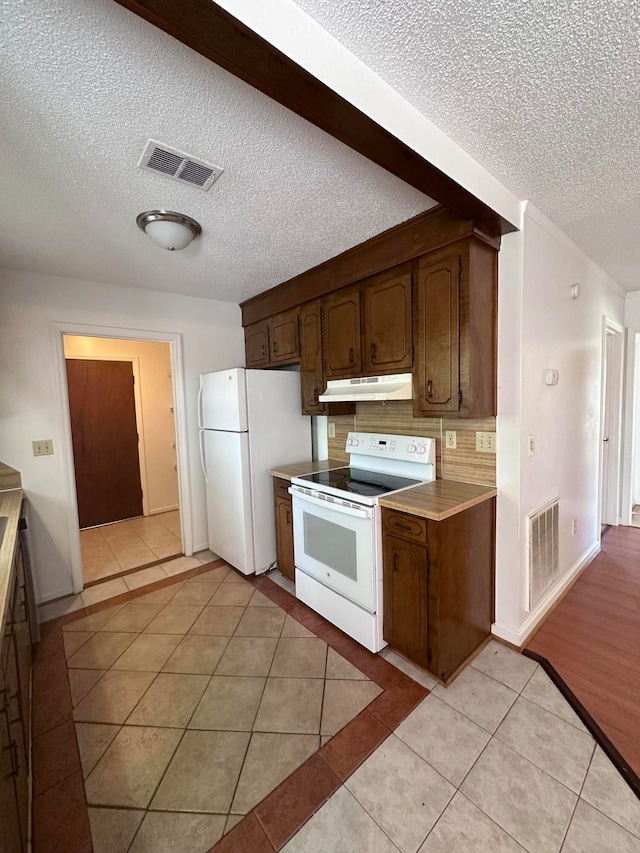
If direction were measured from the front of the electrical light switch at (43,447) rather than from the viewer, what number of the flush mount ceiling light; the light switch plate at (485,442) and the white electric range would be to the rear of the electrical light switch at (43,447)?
0

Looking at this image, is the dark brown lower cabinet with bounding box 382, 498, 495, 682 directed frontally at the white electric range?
no

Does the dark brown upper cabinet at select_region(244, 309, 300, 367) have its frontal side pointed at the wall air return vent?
no

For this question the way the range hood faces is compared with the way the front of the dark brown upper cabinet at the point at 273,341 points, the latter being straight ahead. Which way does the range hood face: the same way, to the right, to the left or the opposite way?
the same way

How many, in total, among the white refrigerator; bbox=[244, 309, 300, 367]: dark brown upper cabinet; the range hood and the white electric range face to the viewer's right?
0

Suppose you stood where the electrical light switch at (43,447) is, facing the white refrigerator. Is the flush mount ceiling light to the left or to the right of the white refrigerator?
right

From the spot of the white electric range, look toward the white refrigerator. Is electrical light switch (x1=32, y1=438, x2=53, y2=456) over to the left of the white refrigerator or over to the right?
left

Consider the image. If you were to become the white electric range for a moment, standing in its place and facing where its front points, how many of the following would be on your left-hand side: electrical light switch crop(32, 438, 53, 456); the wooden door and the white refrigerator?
0

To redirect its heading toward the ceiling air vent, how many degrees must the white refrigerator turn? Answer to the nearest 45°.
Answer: approximately 45° to its left

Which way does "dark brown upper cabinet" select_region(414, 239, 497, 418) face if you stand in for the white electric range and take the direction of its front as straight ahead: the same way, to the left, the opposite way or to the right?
the same way

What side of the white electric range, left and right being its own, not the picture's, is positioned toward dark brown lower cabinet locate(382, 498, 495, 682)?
left

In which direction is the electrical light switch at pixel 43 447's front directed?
toward the camera

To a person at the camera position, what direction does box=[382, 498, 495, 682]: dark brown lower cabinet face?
facing the viewer and to the left of the viewer
